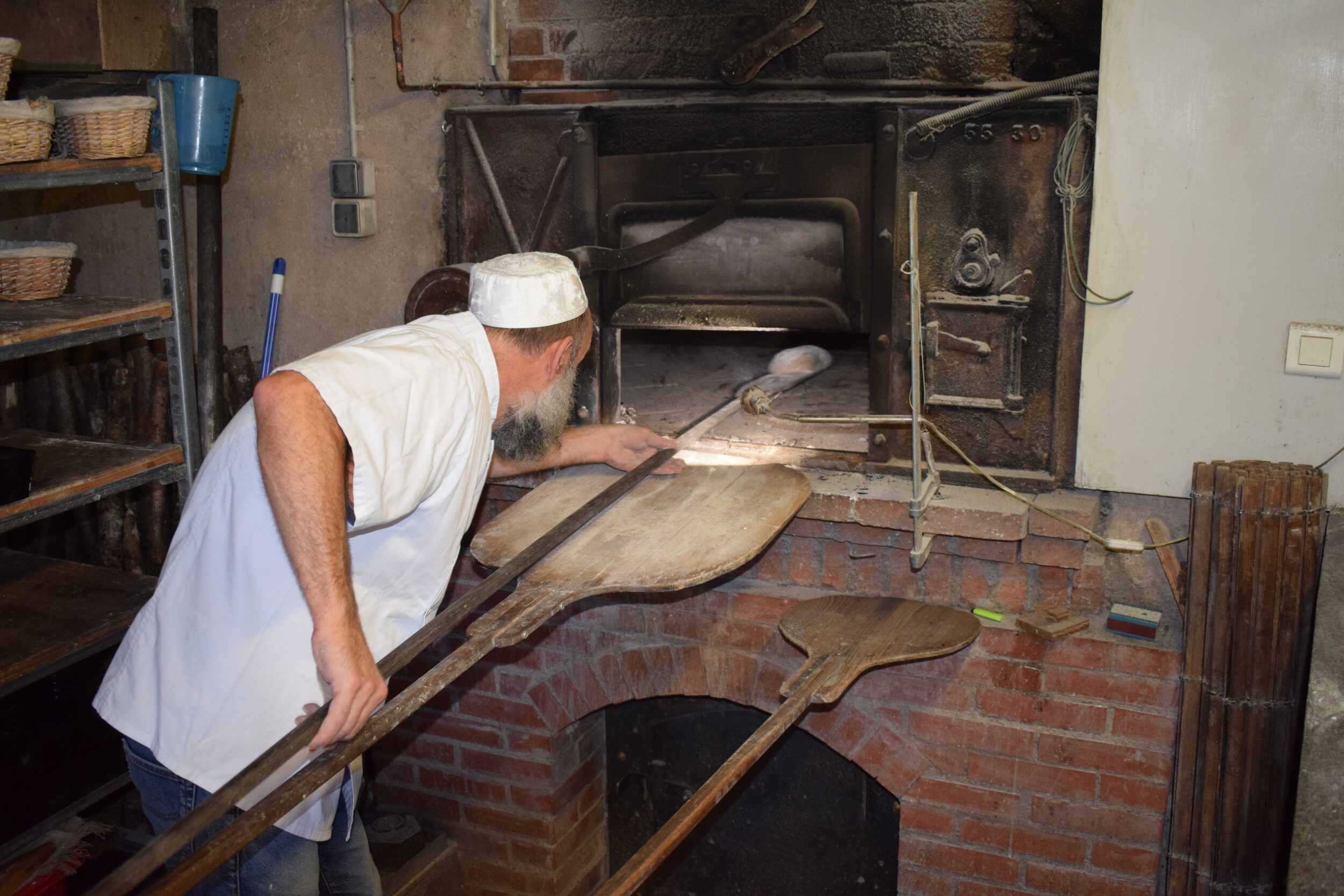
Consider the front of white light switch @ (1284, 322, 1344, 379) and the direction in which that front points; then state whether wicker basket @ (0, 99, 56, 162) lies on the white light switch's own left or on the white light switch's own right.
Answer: on the white light switch's own right

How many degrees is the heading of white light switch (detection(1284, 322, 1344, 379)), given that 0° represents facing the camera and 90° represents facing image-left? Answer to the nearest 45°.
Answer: approximately 0°

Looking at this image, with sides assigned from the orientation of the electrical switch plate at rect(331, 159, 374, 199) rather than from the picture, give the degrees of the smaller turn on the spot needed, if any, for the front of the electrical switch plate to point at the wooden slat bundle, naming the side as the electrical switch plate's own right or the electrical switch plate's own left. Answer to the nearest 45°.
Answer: approximately 45° to the electrical switch plate's own left

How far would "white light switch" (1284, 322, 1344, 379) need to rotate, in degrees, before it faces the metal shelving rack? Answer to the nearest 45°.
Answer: approximately 90° to its right

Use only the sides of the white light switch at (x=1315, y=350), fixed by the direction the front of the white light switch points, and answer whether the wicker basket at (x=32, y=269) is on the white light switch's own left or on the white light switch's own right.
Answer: on the white light switch's own right

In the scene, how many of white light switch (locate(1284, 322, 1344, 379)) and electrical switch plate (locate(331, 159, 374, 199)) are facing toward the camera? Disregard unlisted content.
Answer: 2

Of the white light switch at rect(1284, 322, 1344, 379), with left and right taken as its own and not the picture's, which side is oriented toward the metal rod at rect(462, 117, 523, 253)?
right

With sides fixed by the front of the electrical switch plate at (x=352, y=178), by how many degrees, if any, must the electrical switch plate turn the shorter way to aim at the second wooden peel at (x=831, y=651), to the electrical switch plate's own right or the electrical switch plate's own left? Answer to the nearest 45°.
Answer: approximately 45° to the electrical switch plate's own left

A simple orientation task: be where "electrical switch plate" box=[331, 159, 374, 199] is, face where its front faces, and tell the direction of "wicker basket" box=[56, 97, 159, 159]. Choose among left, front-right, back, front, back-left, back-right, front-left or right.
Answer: front-right

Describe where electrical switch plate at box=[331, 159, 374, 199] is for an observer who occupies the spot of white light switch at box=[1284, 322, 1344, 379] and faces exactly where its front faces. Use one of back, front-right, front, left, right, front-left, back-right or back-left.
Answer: right

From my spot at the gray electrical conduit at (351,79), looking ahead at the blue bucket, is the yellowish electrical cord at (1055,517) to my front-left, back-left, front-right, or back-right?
back-left

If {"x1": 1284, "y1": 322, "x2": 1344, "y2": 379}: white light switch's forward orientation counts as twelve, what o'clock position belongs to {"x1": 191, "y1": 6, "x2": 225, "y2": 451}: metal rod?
The metal rod is roughly at 3 o'clock from the white light switch.
